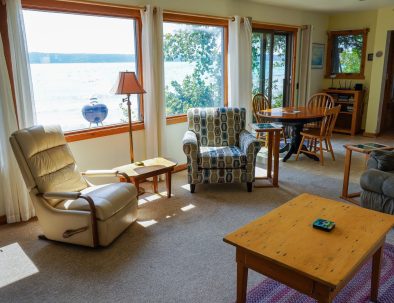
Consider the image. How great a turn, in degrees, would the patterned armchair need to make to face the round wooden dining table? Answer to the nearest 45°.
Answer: approximately 135° to its left

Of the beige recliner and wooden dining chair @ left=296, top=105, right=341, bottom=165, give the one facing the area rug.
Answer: the beige recliner

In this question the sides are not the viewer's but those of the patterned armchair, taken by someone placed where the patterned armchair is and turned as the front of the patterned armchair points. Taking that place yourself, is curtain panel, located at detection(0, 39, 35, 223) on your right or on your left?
on your right

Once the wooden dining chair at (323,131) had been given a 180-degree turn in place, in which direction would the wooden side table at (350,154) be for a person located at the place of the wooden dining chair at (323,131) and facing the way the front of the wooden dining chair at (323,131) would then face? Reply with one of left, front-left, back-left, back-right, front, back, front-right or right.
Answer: front-right

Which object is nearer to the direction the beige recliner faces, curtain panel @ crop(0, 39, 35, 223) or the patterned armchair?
the patterned armchair

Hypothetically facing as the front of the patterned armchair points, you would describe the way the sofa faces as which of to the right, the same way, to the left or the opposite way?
to the right

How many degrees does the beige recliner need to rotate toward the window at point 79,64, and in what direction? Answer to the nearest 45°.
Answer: approximately 135° to its left

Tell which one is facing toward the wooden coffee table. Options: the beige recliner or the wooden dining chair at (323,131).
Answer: the beige recliner

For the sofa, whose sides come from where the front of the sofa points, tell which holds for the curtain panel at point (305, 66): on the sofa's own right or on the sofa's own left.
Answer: on the sofa's own right

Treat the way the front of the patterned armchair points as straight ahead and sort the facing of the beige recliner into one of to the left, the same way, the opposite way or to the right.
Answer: to the left

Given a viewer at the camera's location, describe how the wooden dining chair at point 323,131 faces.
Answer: facing away from the viewer and to the left of the viewer

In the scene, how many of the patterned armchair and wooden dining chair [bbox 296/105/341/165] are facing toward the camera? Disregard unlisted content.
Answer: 1

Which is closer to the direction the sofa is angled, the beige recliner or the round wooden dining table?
the beige recliner

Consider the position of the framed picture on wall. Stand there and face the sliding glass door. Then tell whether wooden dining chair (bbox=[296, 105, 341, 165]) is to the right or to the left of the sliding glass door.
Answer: left
